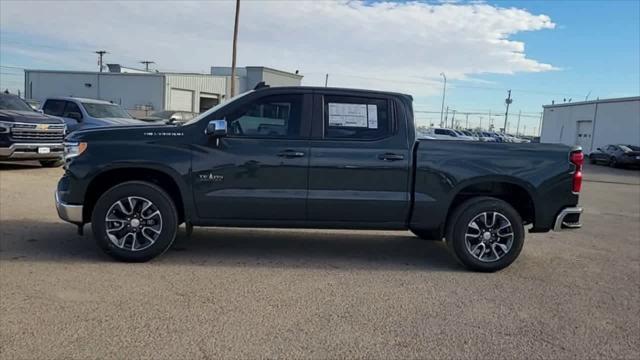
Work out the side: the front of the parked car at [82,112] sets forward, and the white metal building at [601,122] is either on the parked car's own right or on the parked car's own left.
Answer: on the parked car's own left

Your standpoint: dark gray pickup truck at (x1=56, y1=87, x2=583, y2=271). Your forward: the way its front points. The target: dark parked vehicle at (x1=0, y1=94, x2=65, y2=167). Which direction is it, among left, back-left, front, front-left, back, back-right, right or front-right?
front-right

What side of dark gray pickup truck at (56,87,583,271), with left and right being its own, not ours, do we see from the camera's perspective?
left

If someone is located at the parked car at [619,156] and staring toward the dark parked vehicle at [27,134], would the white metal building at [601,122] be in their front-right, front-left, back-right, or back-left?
back-right

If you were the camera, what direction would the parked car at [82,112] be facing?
facing the viewer and to the right of the viewer

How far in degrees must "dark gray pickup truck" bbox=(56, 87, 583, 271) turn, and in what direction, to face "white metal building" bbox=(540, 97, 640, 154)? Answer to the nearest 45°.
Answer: approximately 135° to its right

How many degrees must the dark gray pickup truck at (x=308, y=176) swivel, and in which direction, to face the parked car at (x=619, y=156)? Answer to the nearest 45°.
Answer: approximately 135° to its right

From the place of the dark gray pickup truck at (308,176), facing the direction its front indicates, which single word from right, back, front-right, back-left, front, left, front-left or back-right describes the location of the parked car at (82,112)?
front-right

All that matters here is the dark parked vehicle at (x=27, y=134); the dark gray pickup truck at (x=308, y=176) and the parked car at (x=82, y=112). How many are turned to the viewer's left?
1

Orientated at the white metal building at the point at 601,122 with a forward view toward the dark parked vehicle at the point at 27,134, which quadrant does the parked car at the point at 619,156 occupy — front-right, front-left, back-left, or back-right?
front-left

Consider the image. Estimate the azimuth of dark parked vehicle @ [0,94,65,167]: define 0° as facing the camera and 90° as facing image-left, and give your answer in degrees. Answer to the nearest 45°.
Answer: approximately 315°
